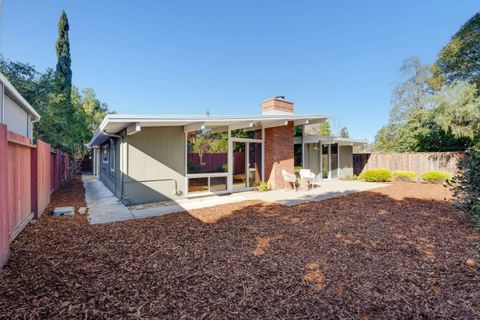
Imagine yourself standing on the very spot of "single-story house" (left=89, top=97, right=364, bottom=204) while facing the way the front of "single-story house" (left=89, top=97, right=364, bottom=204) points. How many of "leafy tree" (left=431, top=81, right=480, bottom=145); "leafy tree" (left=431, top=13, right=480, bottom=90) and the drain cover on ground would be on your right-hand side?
1

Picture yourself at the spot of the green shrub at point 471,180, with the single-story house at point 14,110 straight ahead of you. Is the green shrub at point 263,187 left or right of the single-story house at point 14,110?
right

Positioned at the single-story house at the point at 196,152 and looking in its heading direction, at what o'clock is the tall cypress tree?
The tall cypress tree is roughly at 6 o'clock from the single-story house.

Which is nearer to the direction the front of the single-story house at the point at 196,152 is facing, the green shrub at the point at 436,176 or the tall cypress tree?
the green shrub

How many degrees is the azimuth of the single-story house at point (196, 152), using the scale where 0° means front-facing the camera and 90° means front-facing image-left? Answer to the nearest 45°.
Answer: approximately 315°

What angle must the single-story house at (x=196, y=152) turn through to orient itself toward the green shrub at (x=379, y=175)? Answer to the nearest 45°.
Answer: approximately 90° to its left

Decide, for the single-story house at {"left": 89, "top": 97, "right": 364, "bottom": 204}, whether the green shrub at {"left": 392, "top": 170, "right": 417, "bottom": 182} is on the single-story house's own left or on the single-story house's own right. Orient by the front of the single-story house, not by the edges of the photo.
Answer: on the single-story house's own left

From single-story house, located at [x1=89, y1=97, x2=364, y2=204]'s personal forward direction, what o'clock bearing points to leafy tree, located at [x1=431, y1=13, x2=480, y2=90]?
The leafy tree is roughly at 10 o'clock from the single-story house.

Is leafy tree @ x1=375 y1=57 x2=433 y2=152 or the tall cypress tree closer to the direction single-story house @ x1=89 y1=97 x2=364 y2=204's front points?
the leafy tree

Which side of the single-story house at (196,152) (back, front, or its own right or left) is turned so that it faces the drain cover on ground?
right

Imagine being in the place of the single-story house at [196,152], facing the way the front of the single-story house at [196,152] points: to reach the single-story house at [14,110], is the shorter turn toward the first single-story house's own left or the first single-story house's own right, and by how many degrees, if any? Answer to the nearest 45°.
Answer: approximately 135° to the first single-story house's own right

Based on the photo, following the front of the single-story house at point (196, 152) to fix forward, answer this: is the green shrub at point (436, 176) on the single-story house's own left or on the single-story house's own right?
on the single-story house's own left

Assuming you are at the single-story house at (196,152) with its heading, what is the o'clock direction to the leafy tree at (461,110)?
The leafy tree is roughly at 10 o'clock from the single-story house.

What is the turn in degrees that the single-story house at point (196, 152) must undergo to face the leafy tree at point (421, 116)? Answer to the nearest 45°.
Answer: approximately 90° to its left
